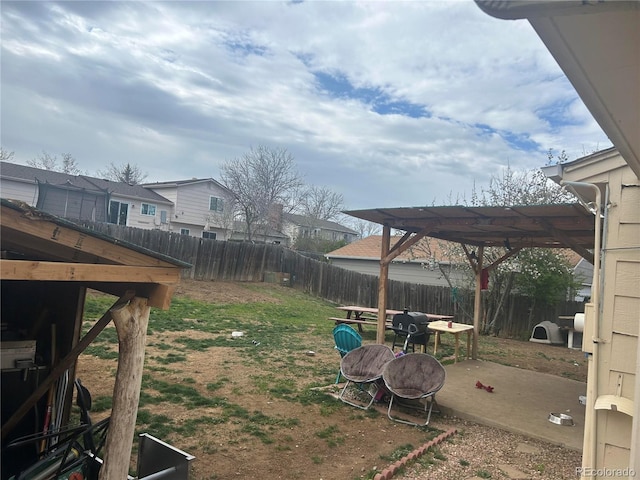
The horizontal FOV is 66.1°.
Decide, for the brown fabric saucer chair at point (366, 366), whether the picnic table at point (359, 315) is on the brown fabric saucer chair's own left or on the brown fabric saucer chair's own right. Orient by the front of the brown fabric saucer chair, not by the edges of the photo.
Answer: on the brown fabric saucer chair's own right

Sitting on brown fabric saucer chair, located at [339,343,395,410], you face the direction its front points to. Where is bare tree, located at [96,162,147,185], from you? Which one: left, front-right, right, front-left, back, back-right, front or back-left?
right

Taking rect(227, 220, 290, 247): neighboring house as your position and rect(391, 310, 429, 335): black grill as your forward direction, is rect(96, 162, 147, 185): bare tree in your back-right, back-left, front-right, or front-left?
back-right

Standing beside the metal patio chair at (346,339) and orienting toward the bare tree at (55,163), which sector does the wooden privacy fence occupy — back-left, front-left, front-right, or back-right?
front-right

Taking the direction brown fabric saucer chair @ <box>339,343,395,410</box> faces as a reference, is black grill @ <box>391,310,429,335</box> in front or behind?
behind

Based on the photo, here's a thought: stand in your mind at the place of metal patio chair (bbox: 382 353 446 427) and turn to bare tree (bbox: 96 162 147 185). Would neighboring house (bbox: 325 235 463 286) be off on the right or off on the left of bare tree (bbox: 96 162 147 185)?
right

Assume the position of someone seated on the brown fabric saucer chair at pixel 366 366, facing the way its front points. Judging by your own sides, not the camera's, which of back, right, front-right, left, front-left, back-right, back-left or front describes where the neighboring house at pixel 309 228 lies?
back-right

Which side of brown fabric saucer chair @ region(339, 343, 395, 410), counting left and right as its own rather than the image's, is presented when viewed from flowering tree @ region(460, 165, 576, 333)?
back

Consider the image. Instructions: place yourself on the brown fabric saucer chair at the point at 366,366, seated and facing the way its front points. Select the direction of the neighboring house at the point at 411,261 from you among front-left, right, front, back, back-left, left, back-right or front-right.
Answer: back-right

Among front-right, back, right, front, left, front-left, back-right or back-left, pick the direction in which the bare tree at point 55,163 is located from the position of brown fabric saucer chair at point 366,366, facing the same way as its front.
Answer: right
